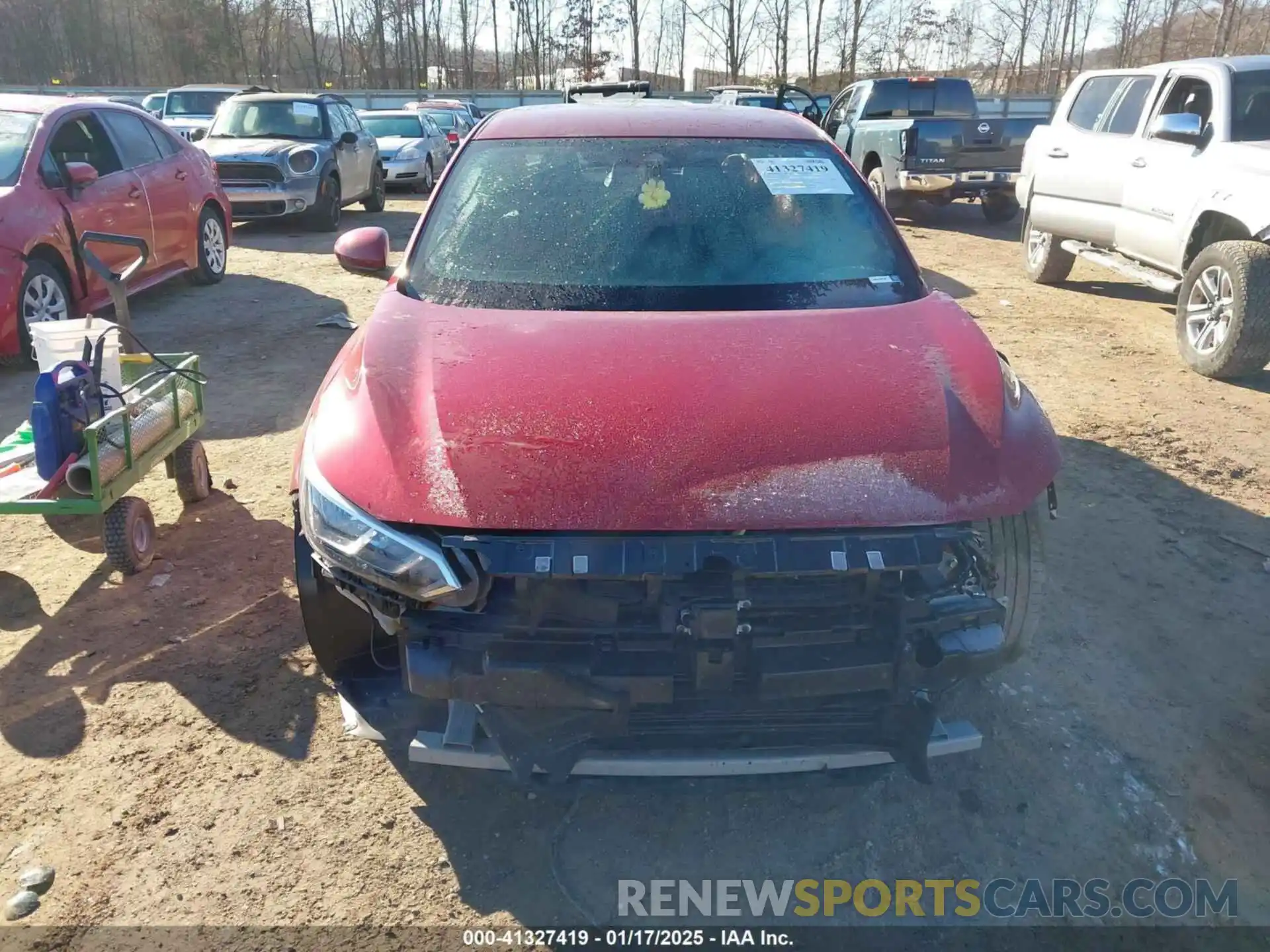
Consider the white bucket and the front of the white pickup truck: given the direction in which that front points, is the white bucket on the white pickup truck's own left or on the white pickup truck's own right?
on the white pickup truck's own right

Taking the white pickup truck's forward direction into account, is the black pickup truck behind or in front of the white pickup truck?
behind

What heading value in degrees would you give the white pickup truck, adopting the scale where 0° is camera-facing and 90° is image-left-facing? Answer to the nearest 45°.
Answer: approximately 315°

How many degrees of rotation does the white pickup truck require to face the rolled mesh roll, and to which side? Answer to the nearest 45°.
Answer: approximately 90° to its right

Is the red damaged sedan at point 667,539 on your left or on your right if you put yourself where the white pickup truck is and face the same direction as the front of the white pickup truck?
on your right

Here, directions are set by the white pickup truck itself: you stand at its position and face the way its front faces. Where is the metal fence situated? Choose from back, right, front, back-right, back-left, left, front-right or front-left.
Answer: back

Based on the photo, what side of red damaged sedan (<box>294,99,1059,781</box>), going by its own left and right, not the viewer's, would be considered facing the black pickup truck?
back

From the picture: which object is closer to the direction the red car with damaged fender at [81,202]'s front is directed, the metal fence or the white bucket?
the white bucket

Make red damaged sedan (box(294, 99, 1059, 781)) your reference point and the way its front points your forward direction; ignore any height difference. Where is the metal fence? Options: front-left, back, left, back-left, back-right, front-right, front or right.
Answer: back
